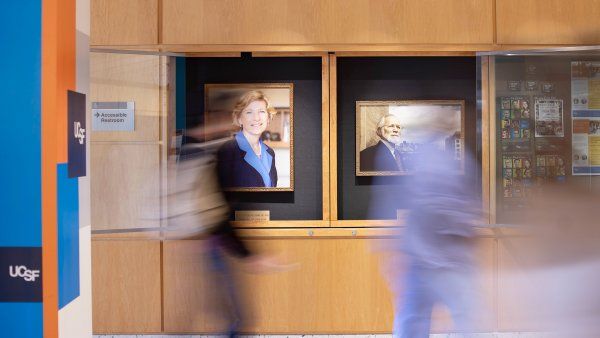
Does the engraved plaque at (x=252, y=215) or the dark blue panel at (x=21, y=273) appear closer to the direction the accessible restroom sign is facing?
the dark blue panel

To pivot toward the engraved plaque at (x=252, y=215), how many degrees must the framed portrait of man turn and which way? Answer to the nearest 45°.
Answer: approximately 90° to its right

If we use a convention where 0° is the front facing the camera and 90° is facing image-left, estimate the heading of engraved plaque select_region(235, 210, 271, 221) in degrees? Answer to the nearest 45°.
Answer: approximately 0°

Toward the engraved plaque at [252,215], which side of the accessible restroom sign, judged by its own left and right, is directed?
left

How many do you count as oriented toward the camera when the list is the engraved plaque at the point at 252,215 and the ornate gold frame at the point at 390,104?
2

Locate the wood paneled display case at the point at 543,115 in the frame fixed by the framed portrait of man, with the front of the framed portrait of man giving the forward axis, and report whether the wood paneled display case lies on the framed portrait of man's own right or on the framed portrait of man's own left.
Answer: on the framed portrait of man's own left

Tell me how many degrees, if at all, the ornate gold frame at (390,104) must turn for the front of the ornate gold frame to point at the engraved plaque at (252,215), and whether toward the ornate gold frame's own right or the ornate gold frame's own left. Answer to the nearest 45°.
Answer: approximately 90° to the ornate gold frame's own right

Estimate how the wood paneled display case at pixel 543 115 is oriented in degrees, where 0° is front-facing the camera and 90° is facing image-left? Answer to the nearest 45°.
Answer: approximately 0°

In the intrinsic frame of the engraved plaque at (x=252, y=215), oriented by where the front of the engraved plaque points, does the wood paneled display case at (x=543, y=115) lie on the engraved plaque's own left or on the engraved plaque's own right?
on the engraved plaque's own left
